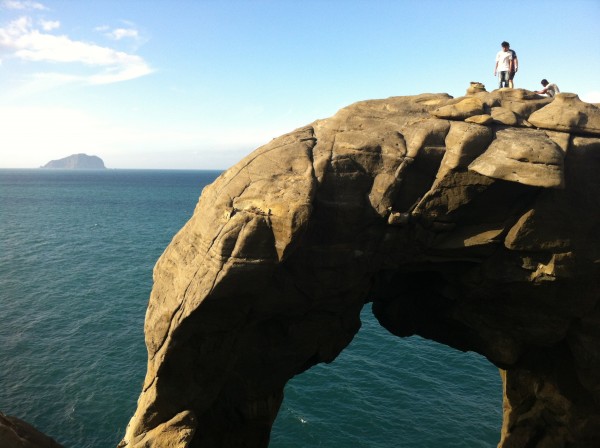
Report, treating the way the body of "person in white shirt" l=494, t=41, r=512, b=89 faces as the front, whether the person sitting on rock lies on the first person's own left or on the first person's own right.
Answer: on the first person's own left

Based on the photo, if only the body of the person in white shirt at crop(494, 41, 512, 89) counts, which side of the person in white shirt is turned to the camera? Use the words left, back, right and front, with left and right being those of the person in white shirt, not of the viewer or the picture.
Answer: front
